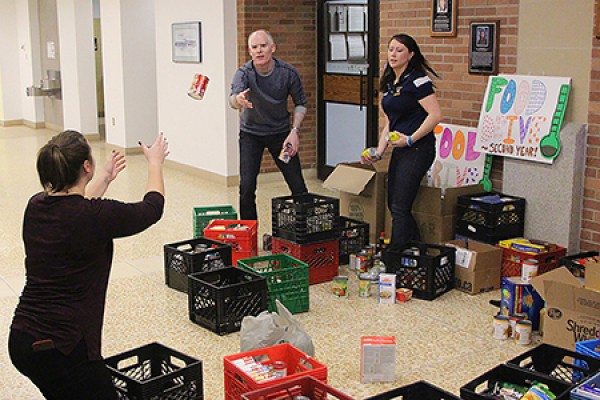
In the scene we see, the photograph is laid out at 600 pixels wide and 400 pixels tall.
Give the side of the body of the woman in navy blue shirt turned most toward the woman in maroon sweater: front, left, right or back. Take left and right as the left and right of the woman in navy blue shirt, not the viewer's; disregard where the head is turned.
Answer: front

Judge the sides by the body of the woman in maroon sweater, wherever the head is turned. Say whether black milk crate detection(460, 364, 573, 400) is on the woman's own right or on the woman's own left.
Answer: on the woman's own right

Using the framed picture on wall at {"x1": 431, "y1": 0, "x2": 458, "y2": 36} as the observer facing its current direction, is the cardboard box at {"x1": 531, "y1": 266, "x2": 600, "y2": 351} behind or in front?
in front

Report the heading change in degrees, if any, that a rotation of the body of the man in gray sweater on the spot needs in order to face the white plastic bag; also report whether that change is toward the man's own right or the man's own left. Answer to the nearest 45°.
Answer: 0° — they already face it

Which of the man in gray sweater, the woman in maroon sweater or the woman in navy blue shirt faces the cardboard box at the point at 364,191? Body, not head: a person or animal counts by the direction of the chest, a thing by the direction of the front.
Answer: the woman in maroon sweater

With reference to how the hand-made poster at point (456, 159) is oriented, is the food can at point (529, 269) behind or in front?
in front

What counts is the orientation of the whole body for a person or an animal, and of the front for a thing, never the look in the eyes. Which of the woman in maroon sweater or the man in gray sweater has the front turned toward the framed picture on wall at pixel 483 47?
the woman in maroon sweater

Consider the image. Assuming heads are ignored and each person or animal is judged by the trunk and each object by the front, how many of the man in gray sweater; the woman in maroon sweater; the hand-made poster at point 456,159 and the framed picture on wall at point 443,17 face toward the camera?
3

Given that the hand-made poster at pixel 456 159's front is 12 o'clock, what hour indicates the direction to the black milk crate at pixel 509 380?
The black milk crate is roughly at 12 o'clock from the hand-made poster.

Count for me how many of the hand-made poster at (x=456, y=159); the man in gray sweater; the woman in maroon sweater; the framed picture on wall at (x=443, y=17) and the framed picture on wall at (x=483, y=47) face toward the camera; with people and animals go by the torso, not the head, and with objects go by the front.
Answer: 4

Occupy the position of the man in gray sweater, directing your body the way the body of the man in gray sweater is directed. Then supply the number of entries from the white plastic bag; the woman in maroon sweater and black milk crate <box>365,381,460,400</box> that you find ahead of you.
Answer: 3

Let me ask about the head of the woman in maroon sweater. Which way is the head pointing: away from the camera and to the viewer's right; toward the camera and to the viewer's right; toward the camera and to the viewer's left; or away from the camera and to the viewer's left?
away from the camera and to the viewer's right
